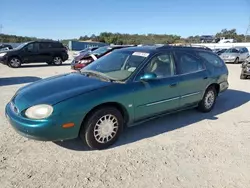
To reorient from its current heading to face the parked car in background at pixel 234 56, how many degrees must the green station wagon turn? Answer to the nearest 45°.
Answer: approximately 180°

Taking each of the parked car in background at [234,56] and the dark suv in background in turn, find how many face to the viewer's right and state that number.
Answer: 0

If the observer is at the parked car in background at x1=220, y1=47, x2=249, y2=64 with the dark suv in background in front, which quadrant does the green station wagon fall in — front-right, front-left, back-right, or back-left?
front-left

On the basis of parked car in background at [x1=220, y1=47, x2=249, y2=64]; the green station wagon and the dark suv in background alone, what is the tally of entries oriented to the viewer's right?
0

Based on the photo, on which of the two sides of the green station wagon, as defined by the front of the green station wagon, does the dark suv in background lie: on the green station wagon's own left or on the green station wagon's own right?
on the green station wagon's own right

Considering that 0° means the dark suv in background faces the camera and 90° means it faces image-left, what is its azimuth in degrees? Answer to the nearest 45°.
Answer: approximately 90°

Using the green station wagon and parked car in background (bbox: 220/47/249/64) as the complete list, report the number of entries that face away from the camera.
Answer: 0

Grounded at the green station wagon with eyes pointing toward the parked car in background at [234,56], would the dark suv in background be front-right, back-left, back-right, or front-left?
front-left

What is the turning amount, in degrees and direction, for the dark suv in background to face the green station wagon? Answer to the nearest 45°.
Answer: approximately 90° to its left

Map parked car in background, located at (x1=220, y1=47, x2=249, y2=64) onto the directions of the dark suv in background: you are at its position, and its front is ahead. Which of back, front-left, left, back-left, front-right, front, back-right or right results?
back

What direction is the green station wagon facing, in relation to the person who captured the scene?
facing the viewer and to the left of the viewer
